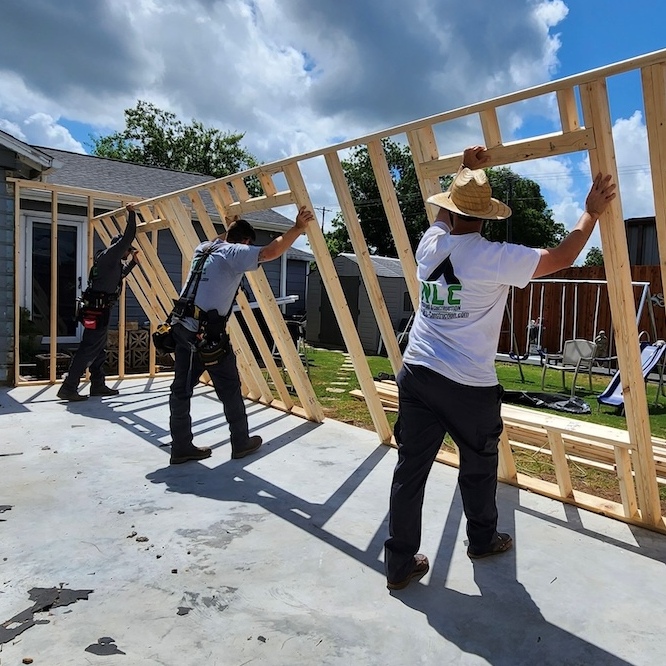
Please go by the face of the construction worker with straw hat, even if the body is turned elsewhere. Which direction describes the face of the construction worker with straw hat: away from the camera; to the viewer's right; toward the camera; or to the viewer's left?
away from the camera

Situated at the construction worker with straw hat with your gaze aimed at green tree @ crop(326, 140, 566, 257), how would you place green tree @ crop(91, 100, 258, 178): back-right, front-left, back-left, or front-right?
front-left

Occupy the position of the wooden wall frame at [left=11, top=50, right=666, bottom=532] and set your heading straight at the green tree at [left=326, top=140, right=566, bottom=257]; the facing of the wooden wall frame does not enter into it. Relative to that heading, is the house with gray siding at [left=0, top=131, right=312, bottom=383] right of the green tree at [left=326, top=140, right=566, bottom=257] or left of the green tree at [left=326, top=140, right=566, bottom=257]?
left

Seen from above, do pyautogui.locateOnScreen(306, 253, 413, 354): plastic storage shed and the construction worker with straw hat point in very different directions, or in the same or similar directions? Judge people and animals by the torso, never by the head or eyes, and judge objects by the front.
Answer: very different directions

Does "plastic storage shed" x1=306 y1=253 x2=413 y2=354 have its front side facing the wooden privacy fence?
no

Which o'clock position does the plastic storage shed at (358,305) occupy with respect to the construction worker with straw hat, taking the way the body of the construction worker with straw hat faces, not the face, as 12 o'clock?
The plastic storage shed is roughly at 10 o'clock from the construction worker with straw hat.

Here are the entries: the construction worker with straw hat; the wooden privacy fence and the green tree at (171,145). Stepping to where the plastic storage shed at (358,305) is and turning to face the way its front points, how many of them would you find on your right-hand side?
1

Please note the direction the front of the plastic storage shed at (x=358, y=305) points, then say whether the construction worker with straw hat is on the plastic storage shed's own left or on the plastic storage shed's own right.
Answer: on the plastic storage shed's own left

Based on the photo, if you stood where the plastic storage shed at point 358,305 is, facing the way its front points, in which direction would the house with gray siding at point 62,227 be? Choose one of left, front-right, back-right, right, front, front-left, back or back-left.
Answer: front

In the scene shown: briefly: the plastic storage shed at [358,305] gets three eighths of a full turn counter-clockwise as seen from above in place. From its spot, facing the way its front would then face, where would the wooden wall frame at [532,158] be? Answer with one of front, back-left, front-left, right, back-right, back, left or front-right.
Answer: right

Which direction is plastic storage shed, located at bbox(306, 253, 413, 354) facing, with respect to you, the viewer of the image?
facing the viewer and to the left of the viewer

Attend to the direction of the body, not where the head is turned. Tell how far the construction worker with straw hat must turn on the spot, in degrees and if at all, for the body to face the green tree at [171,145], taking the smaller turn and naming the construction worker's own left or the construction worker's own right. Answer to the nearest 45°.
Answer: approximately 90° to the construction worker's own left

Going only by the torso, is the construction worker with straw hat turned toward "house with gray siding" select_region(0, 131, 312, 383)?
no

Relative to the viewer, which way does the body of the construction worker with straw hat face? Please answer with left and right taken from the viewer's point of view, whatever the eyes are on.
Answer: facing away from the viewer and to the right of the viewer
